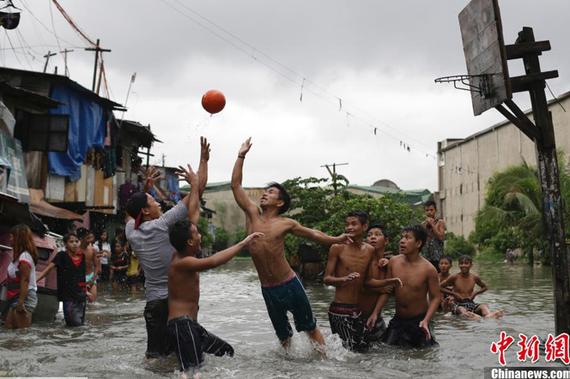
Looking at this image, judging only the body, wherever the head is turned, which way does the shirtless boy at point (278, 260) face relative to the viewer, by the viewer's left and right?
facing the viewer and to the left of the viewer

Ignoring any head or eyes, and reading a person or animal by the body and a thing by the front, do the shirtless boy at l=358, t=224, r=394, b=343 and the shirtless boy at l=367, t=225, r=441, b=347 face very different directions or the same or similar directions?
same or similar directions

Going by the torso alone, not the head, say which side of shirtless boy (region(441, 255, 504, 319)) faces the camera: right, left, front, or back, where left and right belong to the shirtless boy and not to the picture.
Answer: front

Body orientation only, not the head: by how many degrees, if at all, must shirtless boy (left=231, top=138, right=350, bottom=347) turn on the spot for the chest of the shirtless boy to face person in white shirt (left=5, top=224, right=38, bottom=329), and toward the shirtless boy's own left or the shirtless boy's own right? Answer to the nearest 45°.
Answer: approximately 90° to the shirtless boy's own right

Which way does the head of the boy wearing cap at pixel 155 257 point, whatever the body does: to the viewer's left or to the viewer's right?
to the viewer's right

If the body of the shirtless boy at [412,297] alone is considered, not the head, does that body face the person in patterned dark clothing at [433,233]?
no

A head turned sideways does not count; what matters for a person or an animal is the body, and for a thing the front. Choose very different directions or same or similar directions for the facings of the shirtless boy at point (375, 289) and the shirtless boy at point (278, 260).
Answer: same or similar directions

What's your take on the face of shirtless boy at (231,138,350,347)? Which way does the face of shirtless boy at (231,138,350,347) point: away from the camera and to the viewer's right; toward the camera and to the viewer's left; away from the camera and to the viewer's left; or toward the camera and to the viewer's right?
toward the camera and to the viewer's left

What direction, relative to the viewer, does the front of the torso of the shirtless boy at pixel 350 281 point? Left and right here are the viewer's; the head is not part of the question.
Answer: facing the viewer and to the right of the viewer

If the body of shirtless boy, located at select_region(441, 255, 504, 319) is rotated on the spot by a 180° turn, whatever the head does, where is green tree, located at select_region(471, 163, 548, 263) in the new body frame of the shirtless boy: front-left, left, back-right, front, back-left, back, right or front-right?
front

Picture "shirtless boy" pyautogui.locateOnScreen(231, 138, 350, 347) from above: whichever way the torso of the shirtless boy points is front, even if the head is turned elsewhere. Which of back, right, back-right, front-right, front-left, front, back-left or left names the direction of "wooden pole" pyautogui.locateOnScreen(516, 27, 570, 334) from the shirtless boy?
back-left

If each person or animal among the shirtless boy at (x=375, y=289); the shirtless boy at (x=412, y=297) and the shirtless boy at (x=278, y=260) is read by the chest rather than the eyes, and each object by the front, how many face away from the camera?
0

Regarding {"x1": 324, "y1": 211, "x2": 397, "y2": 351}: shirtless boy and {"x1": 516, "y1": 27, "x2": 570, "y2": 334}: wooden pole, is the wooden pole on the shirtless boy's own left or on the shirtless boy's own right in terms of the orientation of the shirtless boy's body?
on the shirtless boy's own left

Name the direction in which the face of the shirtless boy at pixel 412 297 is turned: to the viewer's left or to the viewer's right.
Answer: to the viewer's left

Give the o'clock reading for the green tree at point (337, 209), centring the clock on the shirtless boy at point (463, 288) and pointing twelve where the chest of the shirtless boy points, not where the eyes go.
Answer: The green tree is roughly at 5 o'clock from the shirtless boy.

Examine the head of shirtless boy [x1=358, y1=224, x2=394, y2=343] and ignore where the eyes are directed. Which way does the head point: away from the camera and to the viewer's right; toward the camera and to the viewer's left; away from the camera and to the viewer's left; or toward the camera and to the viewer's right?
toward the camera and to the viewer's left

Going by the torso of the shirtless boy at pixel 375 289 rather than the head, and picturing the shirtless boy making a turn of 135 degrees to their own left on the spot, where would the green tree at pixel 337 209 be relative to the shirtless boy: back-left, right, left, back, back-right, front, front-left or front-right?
left
